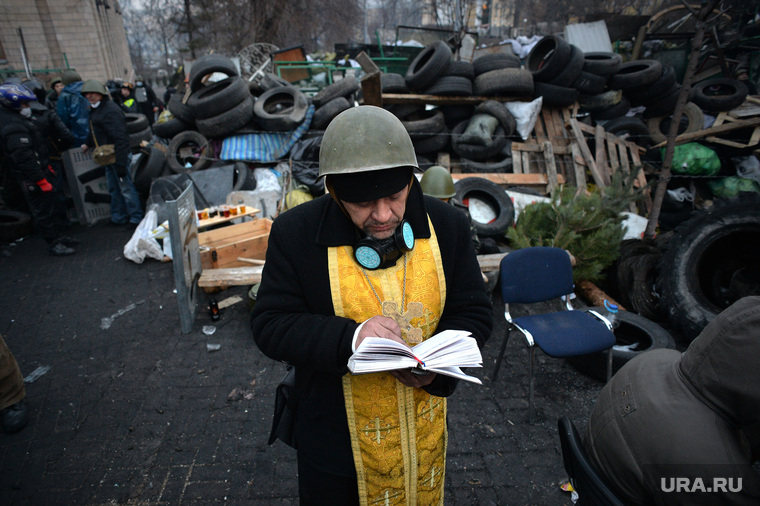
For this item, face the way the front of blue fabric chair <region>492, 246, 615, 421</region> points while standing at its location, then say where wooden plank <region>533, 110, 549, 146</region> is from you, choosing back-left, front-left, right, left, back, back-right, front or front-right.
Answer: back-left

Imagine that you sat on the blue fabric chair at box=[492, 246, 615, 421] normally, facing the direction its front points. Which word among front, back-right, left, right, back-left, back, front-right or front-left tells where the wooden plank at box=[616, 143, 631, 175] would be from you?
back-left

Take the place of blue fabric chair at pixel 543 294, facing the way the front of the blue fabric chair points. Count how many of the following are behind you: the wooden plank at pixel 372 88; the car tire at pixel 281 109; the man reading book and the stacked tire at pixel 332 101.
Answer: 3

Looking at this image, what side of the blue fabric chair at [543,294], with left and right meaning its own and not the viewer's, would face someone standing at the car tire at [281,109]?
back
